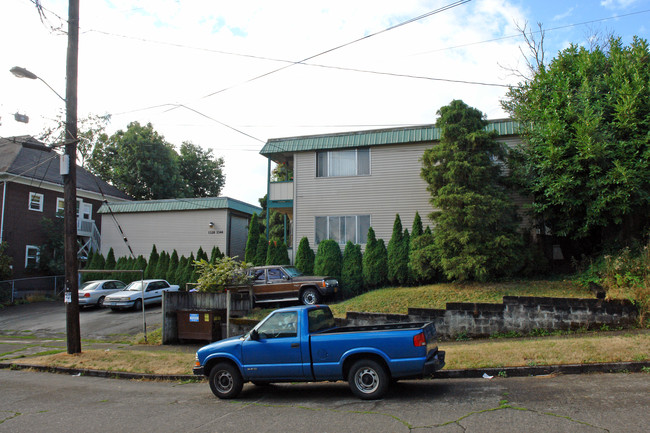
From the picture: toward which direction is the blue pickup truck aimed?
to the viewer's left

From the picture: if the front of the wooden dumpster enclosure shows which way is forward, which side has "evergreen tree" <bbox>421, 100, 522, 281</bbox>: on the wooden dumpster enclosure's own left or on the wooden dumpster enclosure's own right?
on the wooden dumpster enclosure's own left

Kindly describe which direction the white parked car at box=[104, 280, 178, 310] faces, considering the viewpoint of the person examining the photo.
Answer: facing the viewer and to the left of the viewer

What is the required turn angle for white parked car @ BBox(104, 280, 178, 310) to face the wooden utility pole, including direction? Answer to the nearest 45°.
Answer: approximately 45° to its left

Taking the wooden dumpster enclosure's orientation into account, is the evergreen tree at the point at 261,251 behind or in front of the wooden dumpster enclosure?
behind

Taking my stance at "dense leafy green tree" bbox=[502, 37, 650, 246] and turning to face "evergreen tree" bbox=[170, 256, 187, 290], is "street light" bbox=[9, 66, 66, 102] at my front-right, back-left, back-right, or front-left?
front-left

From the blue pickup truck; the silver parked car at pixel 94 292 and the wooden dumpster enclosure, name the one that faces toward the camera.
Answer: the wooden dumpster enclosure

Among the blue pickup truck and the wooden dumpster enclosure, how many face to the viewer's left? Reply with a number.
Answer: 1

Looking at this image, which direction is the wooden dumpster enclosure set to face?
toward the camera

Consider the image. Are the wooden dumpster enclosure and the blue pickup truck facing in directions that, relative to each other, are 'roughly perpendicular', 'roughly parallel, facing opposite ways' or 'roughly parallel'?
roughly perpendicular

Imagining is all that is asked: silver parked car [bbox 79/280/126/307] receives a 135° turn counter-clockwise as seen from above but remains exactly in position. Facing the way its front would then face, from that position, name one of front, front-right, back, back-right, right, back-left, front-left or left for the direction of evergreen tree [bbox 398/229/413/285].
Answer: back-left
